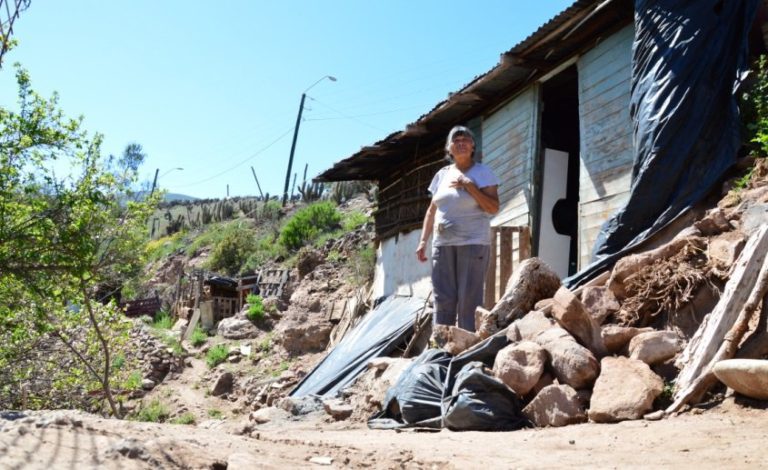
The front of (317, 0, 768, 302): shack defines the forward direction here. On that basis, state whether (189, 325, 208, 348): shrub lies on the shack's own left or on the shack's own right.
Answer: on the shack's own right

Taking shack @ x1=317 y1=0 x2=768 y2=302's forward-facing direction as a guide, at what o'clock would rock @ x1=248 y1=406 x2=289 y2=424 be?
The rock is roughly at 12 o'clock from the shack.

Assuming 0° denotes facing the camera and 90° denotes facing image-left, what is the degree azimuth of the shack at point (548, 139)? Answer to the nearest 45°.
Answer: approximately 45°

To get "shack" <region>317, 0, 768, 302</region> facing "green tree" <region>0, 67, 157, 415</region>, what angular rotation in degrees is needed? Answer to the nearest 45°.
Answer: approximately 45° to its right

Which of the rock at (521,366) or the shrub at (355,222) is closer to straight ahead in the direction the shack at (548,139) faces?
the rock

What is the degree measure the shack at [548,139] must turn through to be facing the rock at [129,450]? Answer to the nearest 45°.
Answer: approximately 45° to its left

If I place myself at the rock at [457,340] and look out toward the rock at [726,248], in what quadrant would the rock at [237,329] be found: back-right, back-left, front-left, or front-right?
back-left

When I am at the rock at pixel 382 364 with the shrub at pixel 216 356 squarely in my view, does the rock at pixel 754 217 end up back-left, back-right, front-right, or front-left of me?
back-right

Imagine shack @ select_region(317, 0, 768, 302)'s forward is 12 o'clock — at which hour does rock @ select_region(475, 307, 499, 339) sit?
The rock is roughly at 11 o'clock from the shack.
